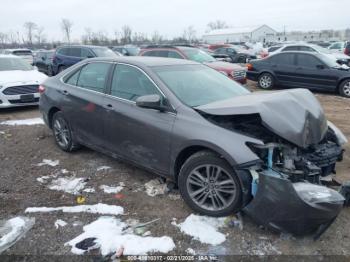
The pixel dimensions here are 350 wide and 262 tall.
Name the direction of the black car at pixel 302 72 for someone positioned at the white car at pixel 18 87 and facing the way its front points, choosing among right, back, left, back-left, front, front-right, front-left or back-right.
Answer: front-left

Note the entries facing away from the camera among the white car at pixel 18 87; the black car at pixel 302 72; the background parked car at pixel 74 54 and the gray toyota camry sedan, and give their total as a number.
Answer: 0

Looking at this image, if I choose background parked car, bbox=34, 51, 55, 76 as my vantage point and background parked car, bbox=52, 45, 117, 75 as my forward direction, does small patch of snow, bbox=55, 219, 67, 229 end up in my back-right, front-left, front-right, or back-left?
front-right

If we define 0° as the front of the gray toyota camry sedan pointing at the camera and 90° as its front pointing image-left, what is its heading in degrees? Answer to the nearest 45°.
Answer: approximately 315°

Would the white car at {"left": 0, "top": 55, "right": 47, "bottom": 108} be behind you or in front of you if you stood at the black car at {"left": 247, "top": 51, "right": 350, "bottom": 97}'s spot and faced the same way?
behind

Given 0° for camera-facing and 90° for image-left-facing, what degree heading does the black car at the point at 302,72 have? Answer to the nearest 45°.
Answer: approximately 270°

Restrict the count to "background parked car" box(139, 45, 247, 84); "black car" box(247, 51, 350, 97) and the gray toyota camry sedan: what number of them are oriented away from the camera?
0

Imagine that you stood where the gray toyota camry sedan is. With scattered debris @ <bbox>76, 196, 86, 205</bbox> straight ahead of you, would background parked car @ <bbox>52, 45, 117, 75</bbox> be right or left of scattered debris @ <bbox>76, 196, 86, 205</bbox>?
right

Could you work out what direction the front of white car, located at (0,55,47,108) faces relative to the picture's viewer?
facing the viewer and to the right of the viewer

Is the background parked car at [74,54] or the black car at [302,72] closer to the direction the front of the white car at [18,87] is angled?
the black car

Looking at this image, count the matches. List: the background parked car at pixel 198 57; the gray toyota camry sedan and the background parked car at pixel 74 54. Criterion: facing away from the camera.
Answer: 0
